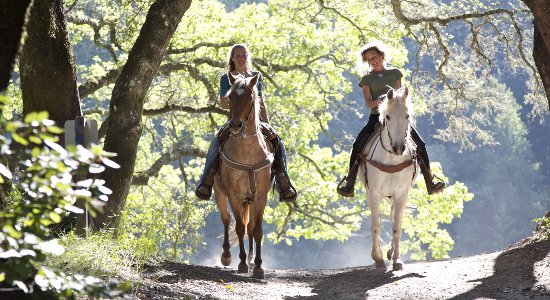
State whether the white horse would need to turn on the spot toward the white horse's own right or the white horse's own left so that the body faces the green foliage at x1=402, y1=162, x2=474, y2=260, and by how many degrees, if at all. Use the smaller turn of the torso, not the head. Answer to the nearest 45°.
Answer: approximately 180°

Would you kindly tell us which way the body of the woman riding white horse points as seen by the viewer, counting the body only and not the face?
toward the camera

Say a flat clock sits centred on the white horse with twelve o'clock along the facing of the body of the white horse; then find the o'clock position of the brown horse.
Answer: The brown horse is roughly at 2 o'clock from the white horse.

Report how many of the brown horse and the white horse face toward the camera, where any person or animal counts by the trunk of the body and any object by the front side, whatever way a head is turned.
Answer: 2

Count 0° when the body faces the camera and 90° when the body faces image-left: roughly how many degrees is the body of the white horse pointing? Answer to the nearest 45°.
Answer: approximately 0°

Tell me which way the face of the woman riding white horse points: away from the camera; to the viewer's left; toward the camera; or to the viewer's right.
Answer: toward the camera

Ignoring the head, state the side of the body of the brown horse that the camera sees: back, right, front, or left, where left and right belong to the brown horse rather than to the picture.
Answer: front

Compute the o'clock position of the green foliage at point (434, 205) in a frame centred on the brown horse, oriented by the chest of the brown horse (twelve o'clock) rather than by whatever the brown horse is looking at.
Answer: The green foliage is roughly at 7 o'clock from the brown horse.

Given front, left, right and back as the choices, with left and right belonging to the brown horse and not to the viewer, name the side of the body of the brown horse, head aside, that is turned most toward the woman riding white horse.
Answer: left

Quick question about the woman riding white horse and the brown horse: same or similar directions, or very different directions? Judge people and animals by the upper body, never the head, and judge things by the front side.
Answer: same or similar directions

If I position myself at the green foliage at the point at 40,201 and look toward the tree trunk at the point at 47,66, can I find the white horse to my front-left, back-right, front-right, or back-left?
front-right
